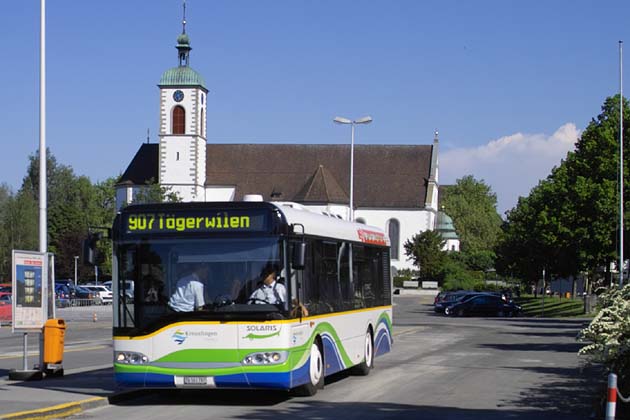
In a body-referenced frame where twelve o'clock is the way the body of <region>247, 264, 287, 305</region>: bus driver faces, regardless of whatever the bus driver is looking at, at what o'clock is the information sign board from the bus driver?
The information sign board is roughly at 3 o'clock from the bus driver.

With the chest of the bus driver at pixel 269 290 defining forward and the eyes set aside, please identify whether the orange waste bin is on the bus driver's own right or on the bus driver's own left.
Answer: on the bus driver's own right

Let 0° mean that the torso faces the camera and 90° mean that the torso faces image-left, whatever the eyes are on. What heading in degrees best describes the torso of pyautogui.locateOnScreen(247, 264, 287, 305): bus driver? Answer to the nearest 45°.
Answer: approximately 45°

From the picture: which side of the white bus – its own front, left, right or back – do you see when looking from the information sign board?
right

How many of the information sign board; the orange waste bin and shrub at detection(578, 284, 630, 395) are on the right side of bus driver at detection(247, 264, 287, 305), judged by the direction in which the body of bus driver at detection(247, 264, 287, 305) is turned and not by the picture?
2

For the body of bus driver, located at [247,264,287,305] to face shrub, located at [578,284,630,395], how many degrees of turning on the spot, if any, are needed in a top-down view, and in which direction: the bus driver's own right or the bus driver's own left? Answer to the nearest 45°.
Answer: approximately 135° to the bus driver's own left

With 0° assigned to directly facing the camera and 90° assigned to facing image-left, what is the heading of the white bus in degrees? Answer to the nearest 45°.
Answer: approximately 45°
